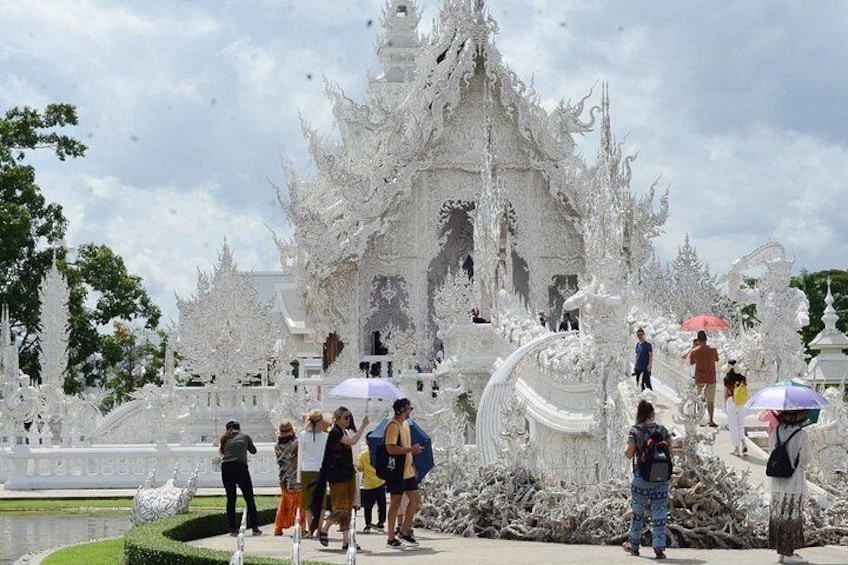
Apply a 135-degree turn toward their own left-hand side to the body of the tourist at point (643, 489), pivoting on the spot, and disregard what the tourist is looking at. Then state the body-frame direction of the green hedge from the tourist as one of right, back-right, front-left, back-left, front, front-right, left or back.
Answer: front-right

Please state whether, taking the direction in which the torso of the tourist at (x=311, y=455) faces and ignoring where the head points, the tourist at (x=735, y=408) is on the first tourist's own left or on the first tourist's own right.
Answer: on the first tourist's own right

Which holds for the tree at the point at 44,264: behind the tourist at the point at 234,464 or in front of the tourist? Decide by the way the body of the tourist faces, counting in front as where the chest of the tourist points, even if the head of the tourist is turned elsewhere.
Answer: in front

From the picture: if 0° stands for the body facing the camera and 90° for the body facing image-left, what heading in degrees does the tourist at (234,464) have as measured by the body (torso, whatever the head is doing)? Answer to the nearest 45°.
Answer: approximately 180°

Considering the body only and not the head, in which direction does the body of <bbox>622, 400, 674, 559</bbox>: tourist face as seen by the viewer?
away from the camera

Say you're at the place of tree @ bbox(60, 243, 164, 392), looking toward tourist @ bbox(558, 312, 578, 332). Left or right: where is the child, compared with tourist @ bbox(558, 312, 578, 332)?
right

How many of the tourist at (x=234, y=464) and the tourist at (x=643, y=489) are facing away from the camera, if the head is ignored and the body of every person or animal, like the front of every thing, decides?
2

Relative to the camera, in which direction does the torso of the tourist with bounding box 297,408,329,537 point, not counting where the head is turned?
away from the camera

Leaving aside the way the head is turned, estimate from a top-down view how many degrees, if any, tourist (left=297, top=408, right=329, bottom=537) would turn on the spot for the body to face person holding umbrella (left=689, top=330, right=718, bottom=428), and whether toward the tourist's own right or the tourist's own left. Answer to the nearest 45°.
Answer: approximately 45° to the tourist's own right

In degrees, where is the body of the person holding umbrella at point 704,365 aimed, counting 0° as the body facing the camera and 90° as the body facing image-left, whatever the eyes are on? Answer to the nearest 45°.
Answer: approximately 180°

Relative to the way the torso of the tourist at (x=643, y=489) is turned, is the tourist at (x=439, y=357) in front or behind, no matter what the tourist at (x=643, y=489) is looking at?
in front

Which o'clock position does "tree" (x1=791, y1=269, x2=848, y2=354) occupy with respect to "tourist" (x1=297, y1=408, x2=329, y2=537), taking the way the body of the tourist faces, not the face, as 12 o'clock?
The tree is roughly at 1 o'clock from the tourist.

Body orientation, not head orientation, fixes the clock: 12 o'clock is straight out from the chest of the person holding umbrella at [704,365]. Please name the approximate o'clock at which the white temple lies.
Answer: The white temple is roughly at 11 o'clock from the person holding umbrella.

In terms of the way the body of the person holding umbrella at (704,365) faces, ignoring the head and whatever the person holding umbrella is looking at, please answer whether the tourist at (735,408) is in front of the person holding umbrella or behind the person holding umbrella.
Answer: behind
